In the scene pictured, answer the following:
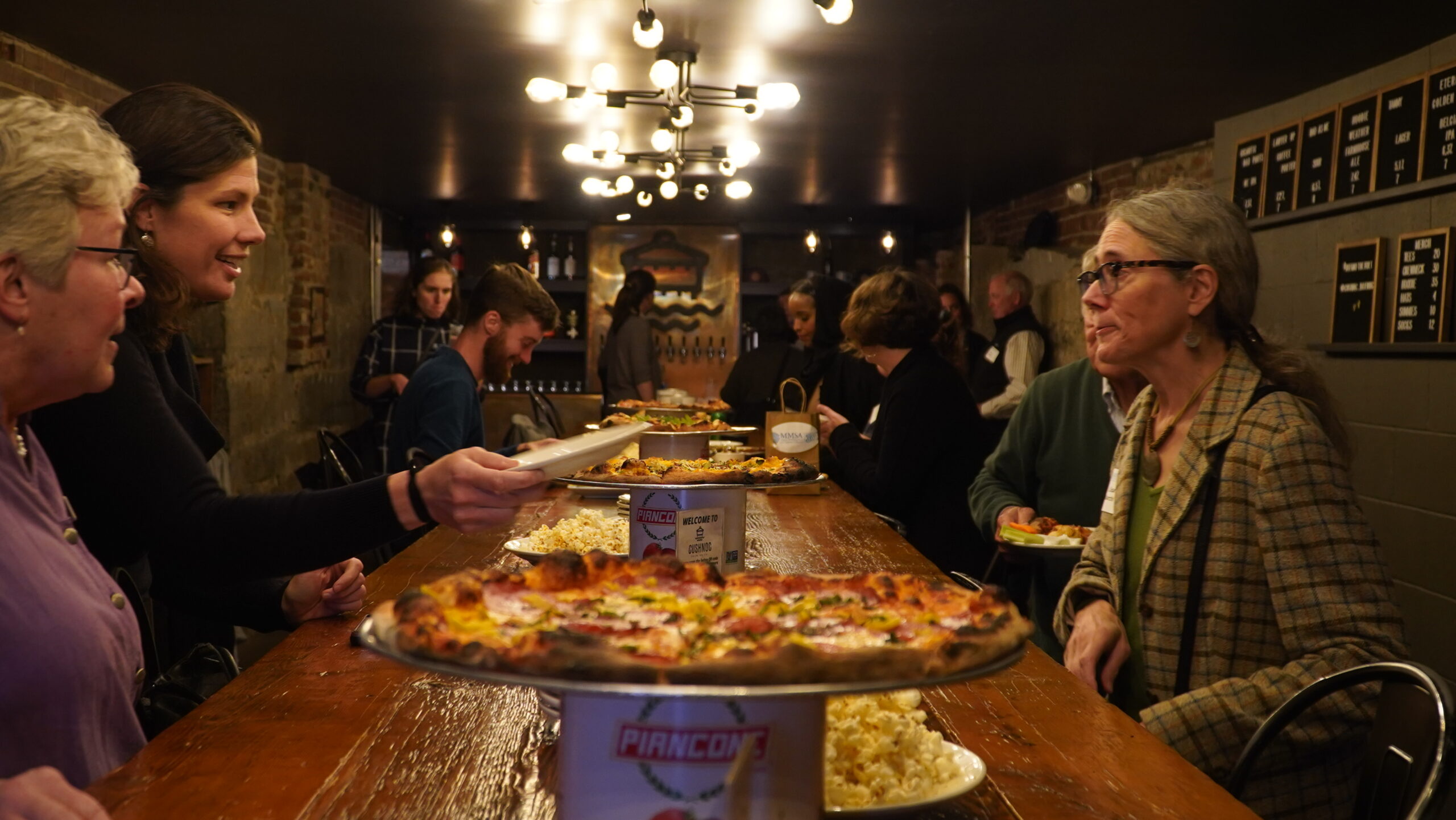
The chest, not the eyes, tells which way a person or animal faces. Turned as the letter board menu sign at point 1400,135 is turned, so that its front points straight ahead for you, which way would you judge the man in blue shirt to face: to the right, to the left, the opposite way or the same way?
the opposite way

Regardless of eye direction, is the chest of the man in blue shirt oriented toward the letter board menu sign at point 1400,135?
yes

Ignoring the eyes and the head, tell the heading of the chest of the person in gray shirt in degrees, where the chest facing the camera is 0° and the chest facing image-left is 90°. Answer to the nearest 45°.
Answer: approximately 225°

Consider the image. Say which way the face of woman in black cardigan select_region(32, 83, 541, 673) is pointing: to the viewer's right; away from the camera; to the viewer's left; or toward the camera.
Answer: to the viewer's right

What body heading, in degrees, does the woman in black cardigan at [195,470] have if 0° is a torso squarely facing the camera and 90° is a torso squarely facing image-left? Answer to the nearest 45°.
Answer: approximately 270°
